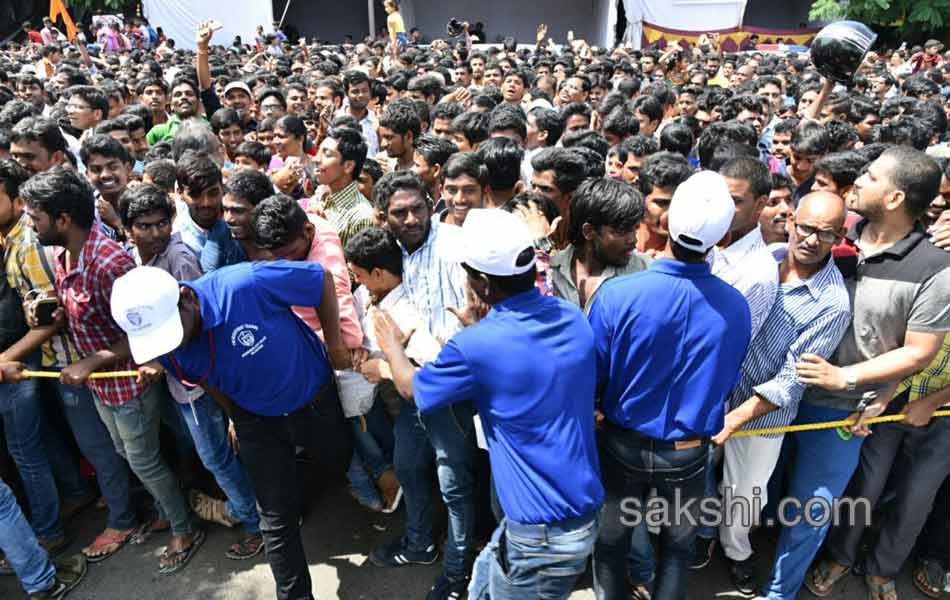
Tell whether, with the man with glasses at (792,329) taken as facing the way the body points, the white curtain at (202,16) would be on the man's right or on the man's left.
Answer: on the man's right

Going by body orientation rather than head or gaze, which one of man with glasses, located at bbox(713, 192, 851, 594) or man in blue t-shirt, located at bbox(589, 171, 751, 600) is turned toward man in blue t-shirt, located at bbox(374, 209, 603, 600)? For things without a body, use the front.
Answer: the man with glasses

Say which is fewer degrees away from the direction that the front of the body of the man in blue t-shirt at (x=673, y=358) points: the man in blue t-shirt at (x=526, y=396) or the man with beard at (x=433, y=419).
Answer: the man with beard

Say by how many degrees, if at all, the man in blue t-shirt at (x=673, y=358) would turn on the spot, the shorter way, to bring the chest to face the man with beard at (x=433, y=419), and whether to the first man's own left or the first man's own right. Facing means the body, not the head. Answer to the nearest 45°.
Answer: approximately 90° to the first man's own left

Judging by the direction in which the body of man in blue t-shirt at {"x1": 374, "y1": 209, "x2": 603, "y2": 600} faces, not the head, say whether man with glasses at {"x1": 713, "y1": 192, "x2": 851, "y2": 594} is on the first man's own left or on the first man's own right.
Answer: on the first man's own right

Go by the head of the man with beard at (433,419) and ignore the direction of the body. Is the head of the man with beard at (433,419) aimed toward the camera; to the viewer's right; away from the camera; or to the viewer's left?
toward the camera

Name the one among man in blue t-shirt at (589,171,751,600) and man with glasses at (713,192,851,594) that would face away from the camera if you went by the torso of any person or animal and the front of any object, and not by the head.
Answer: the man in blue t-shirt

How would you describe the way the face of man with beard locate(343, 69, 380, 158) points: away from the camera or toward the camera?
toward the camera

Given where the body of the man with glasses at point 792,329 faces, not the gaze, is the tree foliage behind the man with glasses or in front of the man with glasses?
behind

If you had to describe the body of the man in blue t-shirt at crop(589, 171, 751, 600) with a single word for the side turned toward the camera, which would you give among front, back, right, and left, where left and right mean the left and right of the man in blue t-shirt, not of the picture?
back

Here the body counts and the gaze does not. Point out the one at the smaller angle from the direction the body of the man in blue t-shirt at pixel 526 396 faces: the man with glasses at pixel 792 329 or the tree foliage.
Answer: the tree foliage

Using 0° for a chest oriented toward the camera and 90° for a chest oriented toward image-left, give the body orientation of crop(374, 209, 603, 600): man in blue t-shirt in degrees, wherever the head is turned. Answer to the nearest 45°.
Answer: approximately 135°

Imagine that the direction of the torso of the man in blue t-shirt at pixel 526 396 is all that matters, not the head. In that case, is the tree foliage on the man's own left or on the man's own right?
on the man's own right

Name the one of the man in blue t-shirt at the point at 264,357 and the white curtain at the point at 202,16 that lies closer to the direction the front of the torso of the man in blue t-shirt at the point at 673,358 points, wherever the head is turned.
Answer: the white curtain

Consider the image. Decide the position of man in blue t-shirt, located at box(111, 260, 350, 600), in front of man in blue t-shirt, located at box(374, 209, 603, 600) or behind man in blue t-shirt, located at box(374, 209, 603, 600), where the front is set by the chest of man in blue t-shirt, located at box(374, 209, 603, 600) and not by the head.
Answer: in front

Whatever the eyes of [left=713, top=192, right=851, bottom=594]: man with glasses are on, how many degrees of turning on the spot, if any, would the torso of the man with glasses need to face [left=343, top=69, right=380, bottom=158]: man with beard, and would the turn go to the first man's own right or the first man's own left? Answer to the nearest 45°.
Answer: approximately 90° to the first man's own right

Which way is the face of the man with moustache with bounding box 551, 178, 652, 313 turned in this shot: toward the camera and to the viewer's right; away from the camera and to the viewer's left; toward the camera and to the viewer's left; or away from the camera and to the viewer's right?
toward the camera and to the viewer's right
